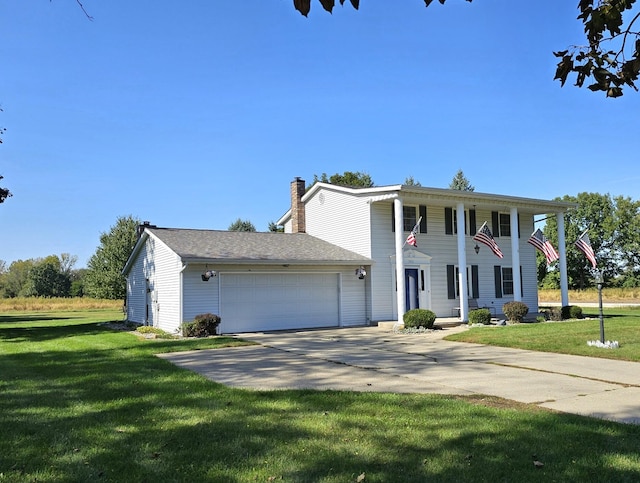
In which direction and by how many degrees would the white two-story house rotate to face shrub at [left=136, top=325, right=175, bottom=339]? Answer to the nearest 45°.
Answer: approximately 90° to its right

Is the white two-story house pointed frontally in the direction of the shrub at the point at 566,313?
no

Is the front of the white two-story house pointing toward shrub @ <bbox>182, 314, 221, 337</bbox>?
no

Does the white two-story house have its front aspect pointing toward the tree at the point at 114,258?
no

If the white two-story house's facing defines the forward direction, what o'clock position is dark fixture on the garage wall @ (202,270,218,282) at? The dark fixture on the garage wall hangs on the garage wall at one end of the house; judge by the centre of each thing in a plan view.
The dark fixture on the garage wall is roughly at 3 o'clock from the white two-story house.

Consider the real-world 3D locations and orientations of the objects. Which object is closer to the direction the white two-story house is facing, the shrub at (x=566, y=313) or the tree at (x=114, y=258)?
the shrub

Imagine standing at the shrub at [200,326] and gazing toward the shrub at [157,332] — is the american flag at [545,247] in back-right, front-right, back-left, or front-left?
back-right

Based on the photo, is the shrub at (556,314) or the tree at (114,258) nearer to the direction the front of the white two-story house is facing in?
the shrub

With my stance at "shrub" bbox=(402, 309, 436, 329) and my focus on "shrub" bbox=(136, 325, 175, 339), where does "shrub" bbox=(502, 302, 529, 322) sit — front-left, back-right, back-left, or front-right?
back-right
